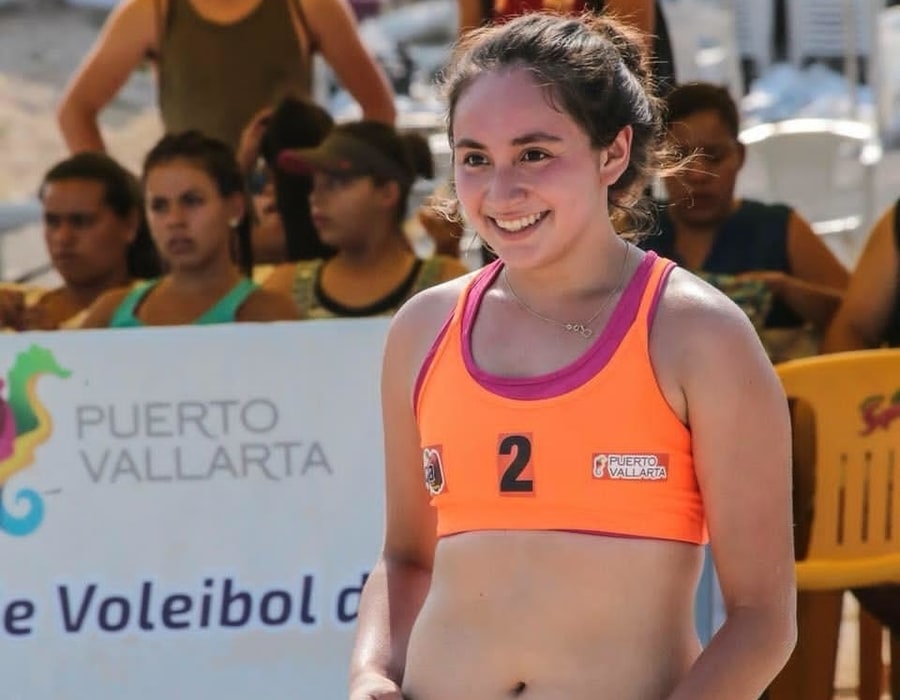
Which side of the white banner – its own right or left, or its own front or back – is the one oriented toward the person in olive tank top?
back

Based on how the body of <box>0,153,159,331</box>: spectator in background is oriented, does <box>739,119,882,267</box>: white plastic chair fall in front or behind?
behind

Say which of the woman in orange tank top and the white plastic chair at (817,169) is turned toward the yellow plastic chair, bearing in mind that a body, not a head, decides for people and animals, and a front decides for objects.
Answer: the white plastic chair

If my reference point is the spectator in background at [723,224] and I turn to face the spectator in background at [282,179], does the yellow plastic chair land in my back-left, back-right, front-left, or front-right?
back-left

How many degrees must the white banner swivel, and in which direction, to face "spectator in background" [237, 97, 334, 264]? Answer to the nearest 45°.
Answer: approximately 180°
